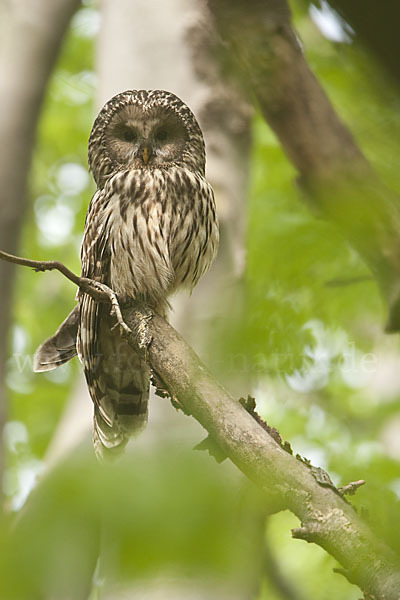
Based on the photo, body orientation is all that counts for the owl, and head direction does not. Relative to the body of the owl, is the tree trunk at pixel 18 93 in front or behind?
behind

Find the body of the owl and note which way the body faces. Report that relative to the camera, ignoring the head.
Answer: toward the camera

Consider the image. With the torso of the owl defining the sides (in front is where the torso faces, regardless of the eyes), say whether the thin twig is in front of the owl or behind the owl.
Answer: in front
